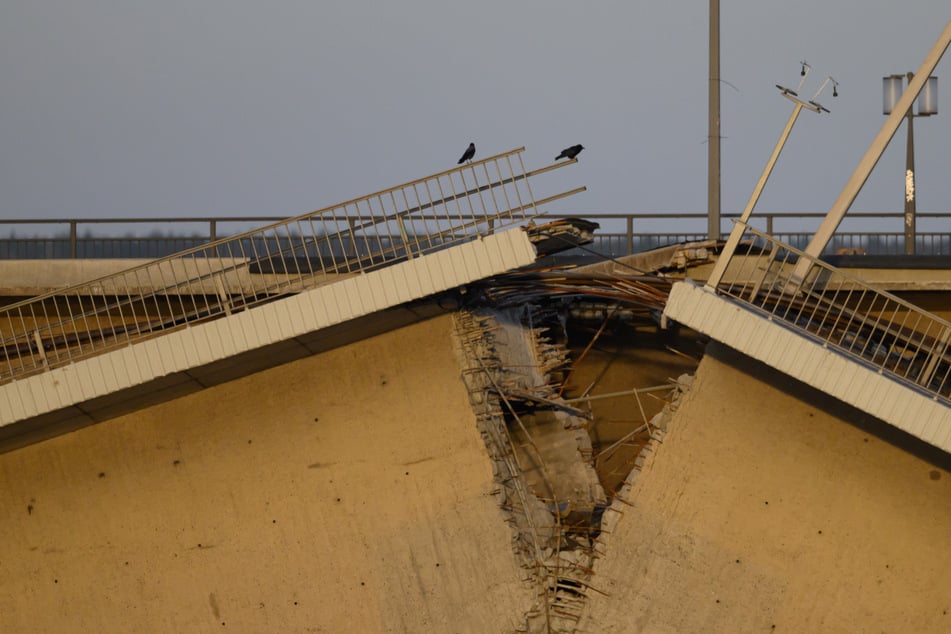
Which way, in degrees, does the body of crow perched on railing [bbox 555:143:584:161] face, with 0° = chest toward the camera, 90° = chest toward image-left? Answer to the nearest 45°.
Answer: approximately 270°

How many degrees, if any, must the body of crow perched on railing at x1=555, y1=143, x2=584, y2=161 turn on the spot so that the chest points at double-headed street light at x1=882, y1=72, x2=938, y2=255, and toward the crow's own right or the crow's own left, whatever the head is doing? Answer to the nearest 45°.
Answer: approximately 45° to the crow's own left

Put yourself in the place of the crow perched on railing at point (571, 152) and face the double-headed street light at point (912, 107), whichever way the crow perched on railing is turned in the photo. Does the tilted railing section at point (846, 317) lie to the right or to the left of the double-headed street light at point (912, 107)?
right

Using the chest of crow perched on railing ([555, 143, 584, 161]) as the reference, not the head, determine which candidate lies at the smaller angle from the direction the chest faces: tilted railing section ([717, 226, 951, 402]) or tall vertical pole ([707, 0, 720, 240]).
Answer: the tilted railing section

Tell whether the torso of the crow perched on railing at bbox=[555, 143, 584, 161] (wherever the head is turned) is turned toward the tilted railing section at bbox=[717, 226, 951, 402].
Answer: yes
